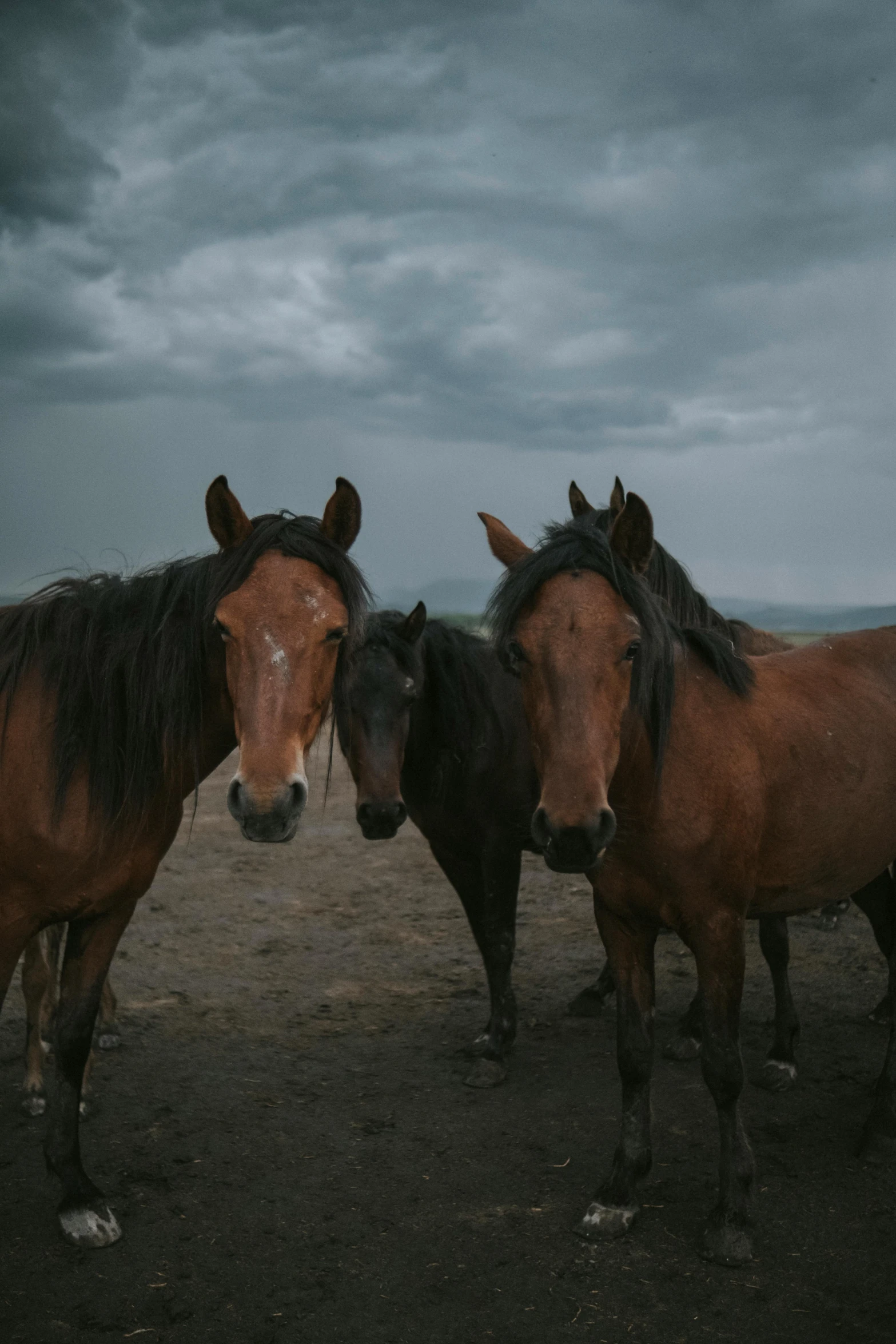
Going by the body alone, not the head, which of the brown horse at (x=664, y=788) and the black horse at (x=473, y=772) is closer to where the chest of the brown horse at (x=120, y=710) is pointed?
the brown horse

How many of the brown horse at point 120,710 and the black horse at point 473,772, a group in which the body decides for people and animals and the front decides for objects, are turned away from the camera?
0

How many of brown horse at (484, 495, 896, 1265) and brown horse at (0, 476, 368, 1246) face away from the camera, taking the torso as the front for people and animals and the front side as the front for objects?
0

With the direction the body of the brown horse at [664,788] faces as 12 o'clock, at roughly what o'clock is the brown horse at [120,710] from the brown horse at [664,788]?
the brown horse at [120,710] is roughly at 1 o'clock from the brown horse at [664,788].

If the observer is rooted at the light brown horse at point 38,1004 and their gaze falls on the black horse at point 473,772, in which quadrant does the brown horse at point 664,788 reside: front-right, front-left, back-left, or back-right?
front-right

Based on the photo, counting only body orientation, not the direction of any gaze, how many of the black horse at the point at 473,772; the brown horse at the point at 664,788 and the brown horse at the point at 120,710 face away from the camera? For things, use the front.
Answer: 0

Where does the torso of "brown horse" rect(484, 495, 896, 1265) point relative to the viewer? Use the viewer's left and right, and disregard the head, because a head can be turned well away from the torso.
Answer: facing the viewer and to the left of the viewer

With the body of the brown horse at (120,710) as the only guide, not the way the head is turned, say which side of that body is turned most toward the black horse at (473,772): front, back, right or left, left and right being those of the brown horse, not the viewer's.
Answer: left

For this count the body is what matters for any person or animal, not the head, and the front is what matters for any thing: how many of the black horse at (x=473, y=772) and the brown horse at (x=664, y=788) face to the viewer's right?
0
